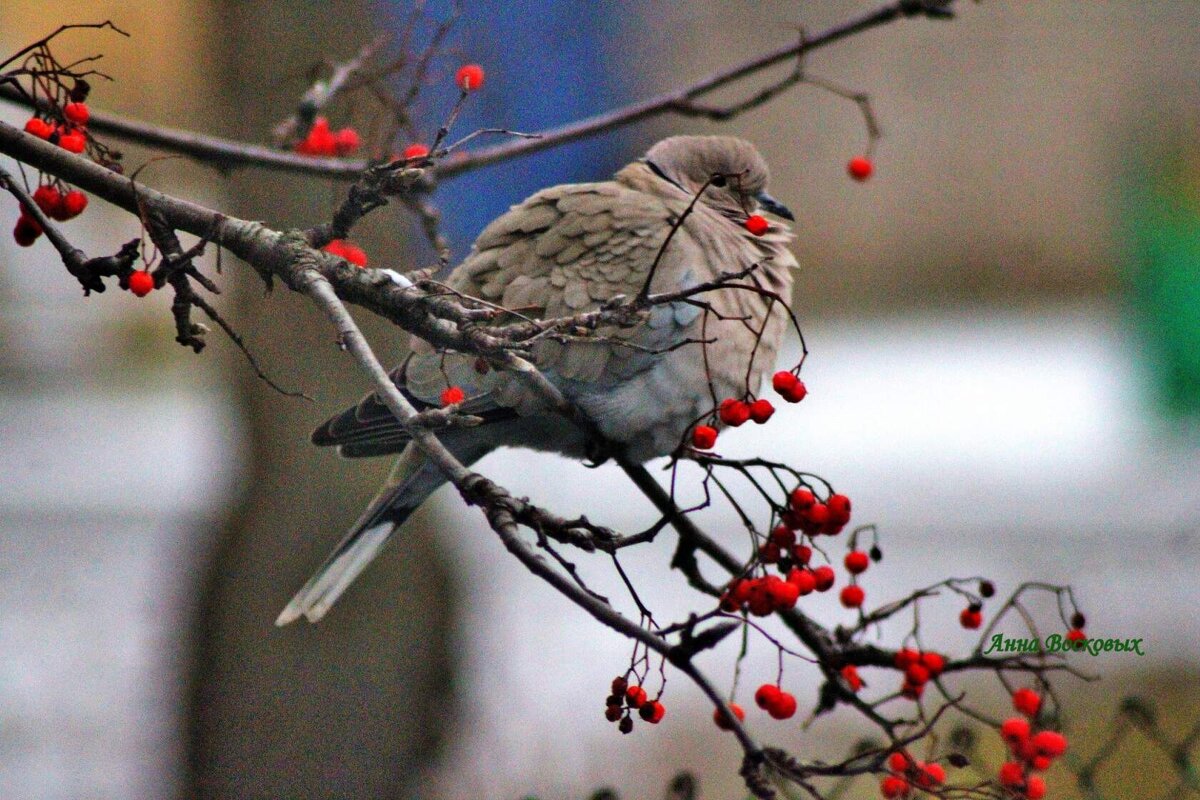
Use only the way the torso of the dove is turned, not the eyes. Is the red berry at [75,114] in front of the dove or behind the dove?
behind

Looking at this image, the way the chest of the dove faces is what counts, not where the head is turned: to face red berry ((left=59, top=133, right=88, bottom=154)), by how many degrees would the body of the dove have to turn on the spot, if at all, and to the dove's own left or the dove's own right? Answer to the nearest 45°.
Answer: approximately 135° to the dove's own right

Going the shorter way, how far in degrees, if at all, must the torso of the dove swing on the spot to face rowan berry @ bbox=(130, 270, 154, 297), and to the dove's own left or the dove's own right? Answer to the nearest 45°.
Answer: approximately 135° to the dove's own right

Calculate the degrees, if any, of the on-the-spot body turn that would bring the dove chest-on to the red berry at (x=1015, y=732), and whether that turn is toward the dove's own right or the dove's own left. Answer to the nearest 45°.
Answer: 0° — it already faces it

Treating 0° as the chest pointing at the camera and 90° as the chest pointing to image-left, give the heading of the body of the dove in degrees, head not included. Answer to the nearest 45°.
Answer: approximately 270°

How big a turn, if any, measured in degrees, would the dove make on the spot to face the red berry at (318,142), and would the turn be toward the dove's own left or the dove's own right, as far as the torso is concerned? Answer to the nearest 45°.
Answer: approximately 180°
